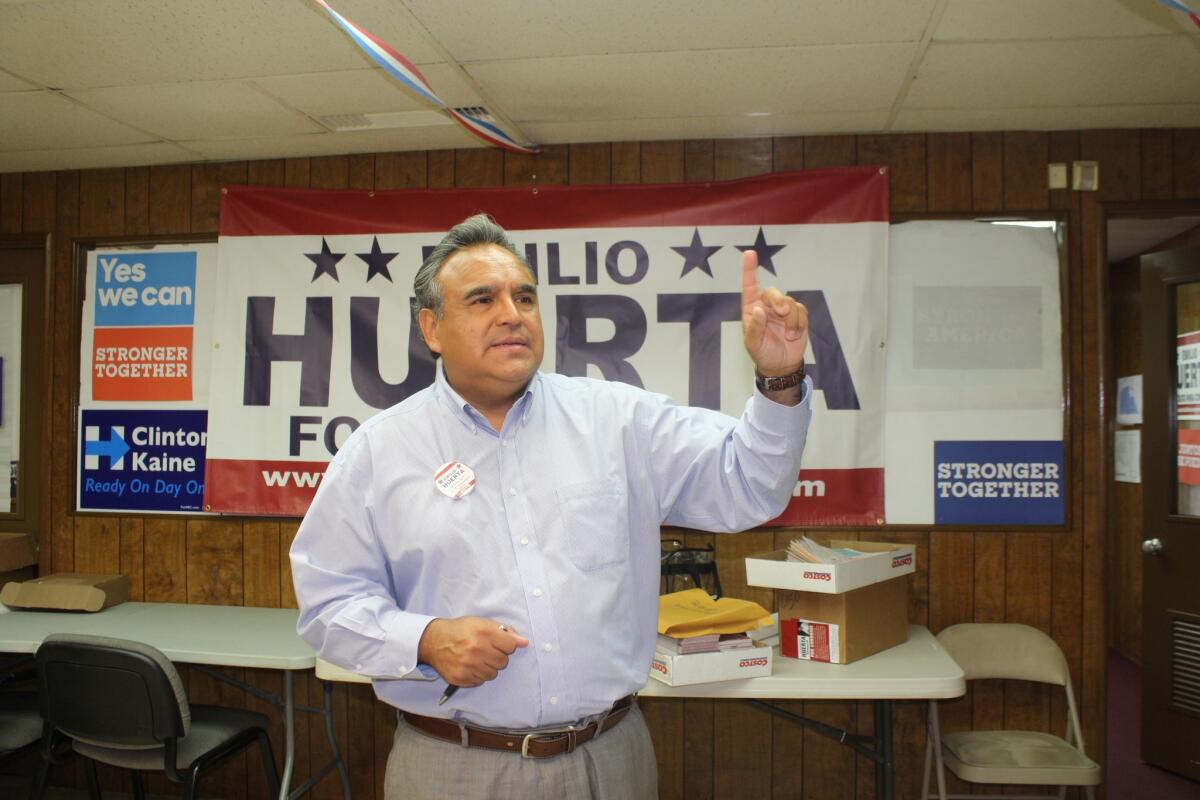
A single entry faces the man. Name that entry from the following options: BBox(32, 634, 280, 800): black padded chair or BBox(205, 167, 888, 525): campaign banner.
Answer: the campaign banner

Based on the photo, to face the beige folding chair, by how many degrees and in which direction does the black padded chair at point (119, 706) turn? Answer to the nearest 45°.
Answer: approximately 45° to its right

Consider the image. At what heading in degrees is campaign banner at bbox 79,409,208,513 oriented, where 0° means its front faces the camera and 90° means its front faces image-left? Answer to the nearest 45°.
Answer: approximately 0°

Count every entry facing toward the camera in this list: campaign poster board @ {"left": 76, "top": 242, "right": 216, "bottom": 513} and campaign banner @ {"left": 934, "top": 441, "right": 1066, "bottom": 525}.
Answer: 2

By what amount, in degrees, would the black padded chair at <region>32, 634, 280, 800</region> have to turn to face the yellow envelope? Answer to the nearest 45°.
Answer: approximately 90° to its right

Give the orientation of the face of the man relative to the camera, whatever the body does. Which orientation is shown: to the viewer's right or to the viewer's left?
to the viewer's right
